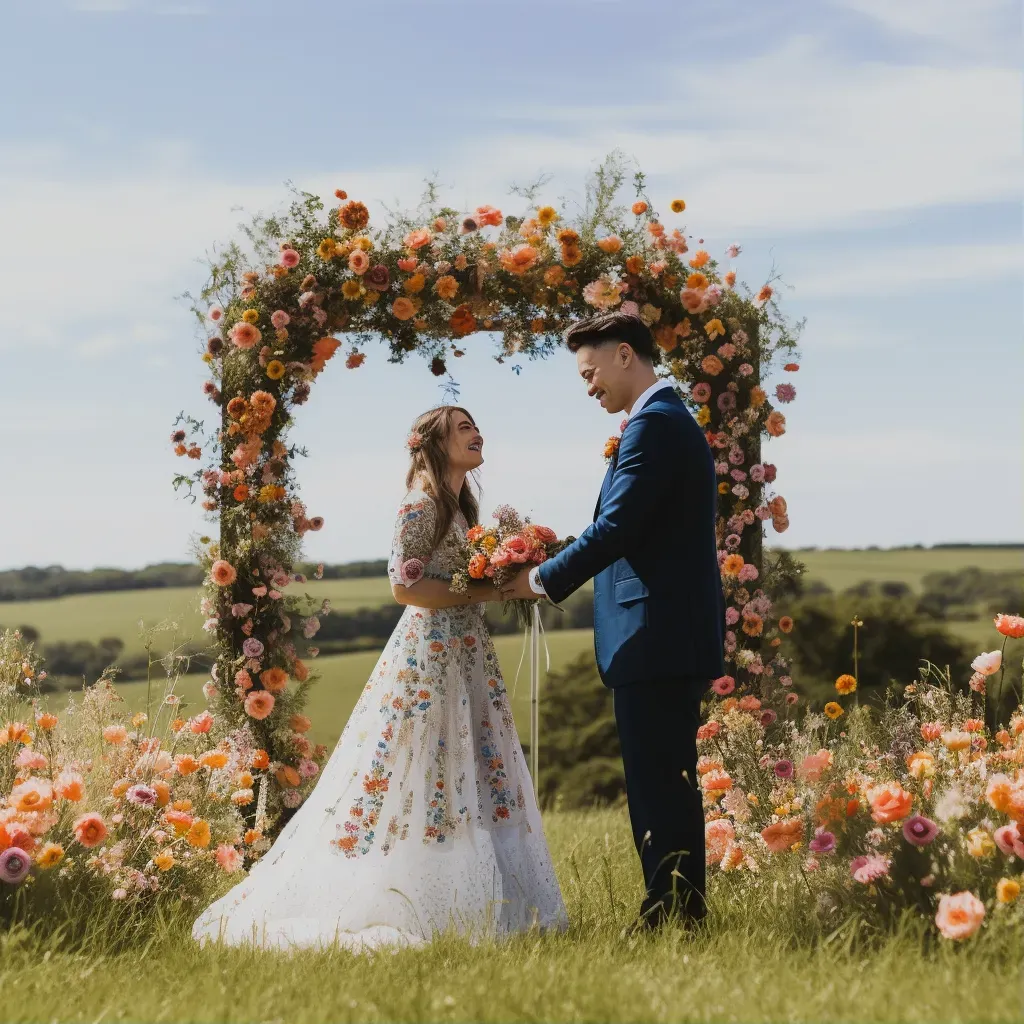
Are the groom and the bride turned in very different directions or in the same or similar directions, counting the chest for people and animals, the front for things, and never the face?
very different directions

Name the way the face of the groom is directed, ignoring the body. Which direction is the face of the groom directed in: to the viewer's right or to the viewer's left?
to the viewer's left

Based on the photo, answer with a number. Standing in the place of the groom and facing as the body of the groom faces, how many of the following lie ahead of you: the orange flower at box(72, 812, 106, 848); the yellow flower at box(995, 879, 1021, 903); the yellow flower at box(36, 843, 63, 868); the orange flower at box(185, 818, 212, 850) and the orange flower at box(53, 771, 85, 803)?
4

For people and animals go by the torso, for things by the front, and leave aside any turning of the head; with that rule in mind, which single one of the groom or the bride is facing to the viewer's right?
the bride

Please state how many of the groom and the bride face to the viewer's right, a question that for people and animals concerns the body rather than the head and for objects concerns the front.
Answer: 1

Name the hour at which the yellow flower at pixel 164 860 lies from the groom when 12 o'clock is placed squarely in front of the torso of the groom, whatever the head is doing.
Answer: The yellow flower is roughly at 12 o'clock from the groom.

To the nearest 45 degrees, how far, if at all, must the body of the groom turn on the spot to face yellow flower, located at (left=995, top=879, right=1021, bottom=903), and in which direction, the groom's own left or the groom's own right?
approximately 135° to the groom's own left

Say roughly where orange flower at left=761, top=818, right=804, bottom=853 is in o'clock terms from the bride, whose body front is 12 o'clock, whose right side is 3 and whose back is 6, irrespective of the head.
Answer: The orange flower is roughly at 11 o'clock from the bride.

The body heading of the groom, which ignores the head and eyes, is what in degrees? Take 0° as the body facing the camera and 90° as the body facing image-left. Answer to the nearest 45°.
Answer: approximately 90°

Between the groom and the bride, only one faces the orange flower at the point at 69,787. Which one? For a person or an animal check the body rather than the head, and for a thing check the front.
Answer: the groom

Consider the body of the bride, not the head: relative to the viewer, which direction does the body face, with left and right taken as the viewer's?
facing to the right of the viewer

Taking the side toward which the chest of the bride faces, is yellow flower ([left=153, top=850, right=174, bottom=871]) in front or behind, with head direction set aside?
behind

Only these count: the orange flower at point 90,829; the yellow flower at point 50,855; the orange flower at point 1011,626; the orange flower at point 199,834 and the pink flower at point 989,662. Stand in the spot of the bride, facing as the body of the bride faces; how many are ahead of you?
2

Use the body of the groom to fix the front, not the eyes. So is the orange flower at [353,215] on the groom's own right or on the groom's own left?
on the groom's own right
